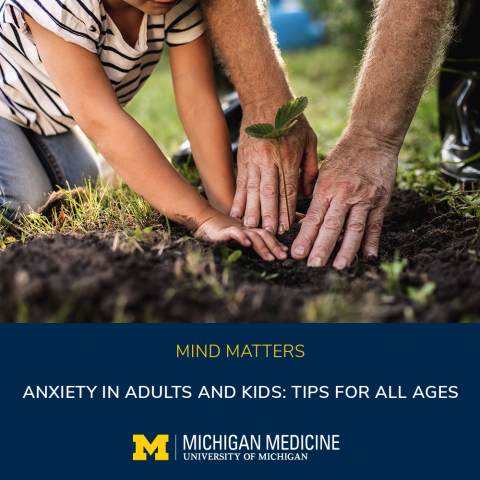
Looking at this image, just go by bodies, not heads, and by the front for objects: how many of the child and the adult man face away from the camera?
0

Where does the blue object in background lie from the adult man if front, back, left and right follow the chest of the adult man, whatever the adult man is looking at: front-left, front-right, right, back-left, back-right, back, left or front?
back

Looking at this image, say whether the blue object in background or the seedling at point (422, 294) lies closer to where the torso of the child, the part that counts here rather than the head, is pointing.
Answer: the seedling

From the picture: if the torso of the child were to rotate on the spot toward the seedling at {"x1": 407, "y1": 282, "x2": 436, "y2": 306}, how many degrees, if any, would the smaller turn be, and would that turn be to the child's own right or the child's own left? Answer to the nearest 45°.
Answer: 0° — they already face it

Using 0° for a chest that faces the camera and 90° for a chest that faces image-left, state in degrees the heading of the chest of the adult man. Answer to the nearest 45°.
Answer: approximately 0°

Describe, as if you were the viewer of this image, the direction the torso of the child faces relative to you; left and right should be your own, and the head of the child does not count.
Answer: facing the viewer and to the right of the viewer

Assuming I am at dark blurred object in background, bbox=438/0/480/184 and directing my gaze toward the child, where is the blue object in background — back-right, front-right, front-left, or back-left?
back-right
